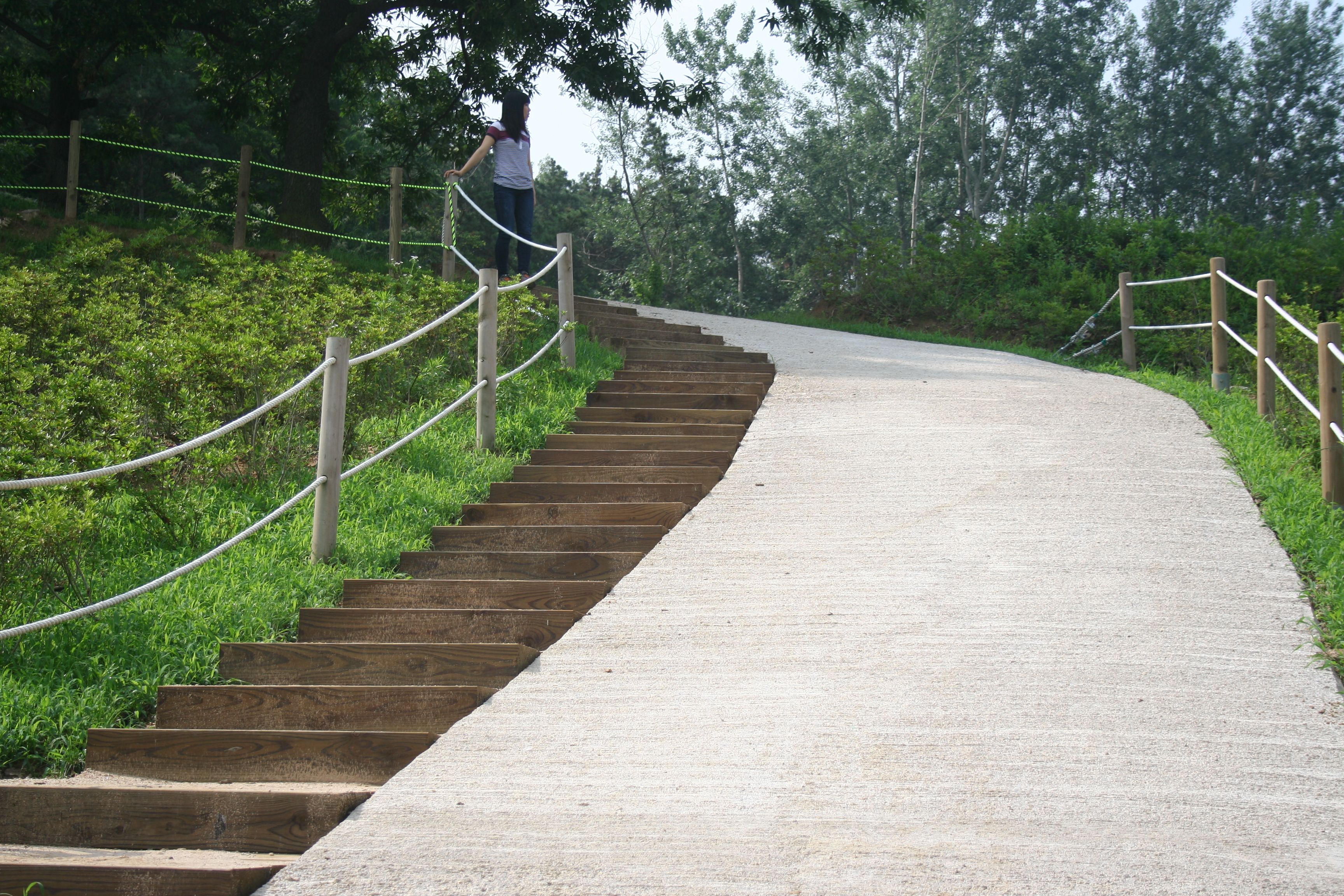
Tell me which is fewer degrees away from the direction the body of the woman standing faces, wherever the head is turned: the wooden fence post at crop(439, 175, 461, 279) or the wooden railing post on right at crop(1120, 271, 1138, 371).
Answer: the wooden railing post on right

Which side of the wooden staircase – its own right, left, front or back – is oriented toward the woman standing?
back

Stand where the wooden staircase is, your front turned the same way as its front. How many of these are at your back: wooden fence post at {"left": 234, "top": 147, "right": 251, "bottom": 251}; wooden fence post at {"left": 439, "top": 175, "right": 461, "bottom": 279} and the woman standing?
3

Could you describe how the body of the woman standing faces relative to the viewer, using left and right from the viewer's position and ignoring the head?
facing the viewer and to the right of the viewer

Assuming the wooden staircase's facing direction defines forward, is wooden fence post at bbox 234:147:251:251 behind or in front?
behind

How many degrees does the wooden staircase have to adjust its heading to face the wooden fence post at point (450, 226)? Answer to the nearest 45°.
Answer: approximately 180°

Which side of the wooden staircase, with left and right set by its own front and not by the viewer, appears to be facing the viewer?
front

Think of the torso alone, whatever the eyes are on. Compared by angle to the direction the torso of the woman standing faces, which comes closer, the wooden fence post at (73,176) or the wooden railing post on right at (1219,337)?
the wooden railing post on right

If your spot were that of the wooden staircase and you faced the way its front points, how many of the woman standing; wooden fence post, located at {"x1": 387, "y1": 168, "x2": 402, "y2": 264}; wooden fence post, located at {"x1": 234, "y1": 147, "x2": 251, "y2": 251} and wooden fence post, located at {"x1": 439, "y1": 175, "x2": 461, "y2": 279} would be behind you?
4
